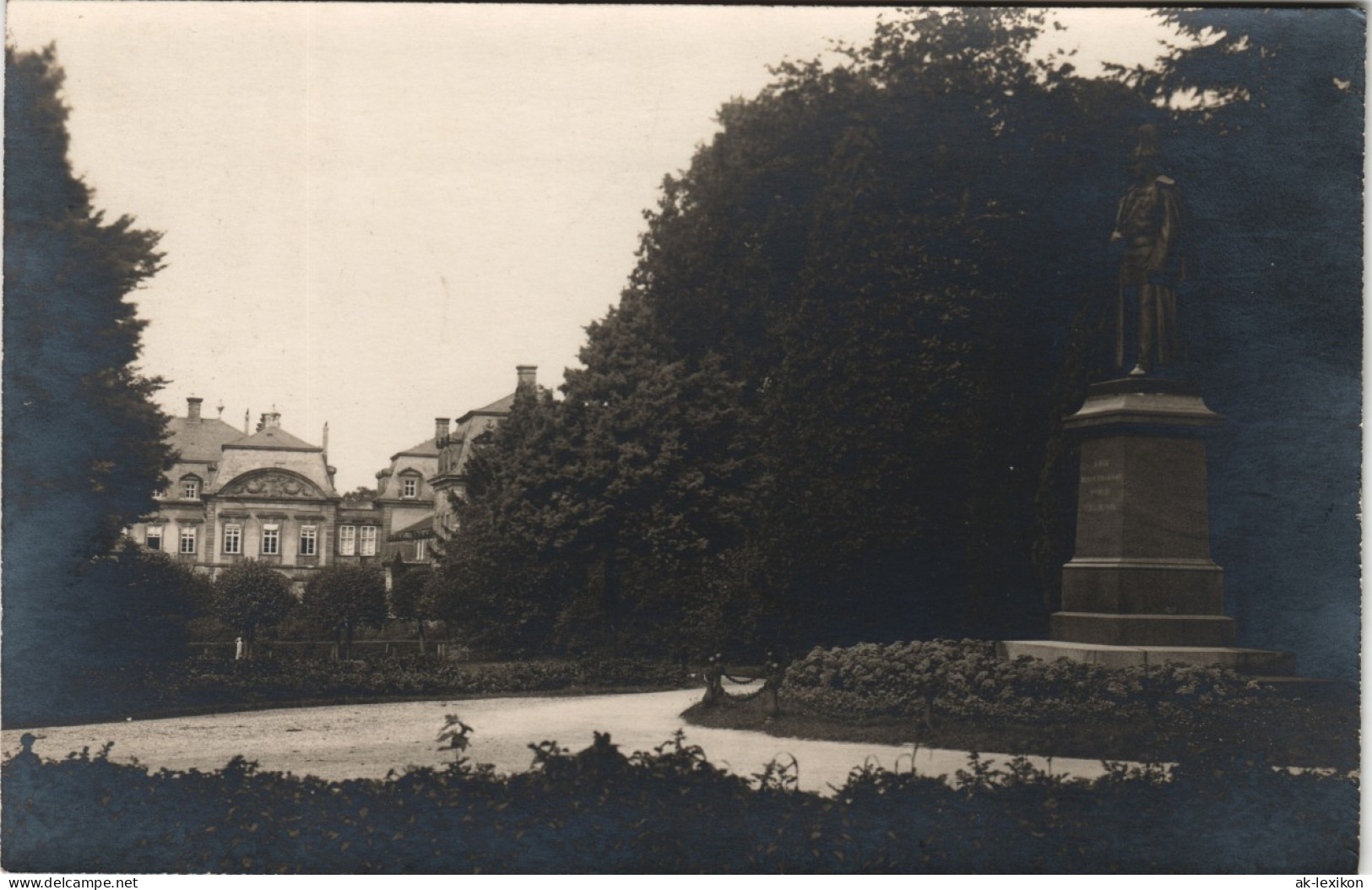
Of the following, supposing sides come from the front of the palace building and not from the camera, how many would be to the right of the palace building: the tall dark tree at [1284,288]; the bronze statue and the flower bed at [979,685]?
0

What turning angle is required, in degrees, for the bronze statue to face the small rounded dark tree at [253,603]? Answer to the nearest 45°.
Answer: approximately 45° to its right

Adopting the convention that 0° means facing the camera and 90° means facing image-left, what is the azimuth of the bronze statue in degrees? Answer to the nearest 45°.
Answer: approximately 45°

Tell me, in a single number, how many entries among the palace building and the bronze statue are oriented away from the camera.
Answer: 0

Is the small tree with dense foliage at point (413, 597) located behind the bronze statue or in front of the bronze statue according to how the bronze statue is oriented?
in front

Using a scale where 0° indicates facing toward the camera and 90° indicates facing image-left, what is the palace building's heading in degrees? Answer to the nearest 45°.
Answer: approximately 0°

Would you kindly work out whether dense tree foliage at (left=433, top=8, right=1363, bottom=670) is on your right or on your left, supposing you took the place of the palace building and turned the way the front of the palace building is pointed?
on your left

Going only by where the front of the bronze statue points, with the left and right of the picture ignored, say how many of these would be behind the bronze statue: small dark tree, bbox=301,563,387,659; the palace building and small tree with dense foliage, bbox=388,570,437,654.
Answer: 0
